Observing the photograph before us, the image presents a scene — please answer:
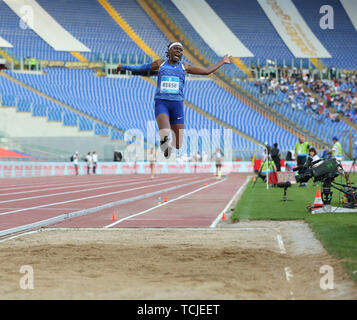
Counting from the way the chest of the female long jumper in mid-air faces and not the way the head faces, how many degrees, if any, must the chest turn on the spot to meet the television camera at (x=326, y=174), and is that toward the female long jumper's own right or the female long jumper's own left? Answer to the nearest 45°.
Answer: approximately 135° to the female long jumper's own left

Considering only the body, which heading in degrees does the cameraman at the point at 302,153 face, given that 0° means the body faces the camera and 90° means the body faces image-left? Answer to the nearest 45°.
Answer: approximately 0°

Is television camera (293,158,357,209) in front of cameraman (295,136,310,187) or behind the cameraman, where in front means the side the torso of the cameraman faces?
in front

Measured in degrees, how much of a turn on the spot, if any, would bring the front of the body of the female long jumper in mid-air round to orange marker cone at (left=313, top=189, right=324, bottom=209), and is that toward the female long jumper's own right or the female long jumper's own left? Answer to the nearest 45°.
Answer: approximately 135° to the female long jumper's own left

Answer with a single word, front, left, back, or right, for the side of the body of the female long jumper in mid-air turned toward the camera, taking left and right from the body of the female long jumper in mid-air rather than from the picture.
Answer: front

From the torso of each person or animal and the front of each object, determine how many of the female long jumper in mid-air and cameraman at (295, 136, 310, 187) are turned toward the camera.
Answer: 2

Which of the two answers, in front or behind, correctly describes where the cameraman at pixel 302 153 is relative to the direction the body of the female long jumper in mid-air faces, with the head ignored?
behind

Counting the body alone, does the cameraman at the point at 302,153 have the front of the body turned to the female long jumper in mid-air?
yes
